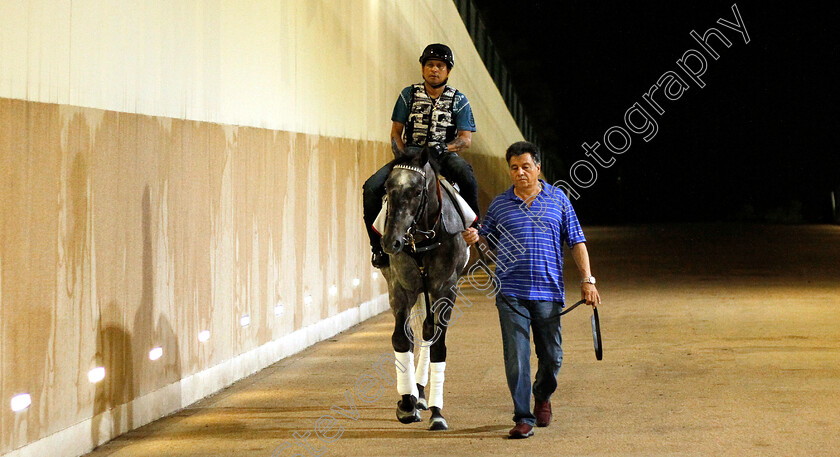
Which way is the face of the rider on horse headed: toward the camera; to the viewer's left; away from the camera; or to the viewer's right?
toward the camera

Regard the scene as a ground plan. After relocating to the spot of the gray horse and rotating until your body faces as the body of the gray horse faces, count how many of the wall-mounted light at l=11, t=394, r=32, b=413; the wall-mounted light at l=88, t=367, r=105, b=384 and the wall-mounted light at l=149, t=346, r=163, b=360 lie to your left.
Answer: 0

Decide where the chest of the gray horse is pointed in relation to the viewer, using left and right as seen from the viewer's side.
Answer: facing the viewer

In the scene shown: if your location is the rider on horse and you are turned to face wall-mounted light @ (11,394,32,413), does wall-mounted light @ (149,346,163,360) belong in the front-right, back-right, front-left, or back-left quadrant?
front-right

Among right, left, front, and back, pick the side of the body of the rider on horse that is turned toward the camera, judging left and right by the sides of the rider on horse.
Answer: front

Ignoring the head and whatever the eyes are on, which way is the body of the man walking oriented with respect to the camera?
toward the camera

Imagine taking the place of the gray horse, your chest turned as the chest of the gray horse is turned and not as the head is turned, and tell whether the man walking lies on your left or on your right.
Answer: on your left

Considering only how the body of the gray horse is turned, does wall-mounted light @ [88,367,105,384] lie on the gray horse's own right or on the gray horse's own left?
on the gray horse's own right

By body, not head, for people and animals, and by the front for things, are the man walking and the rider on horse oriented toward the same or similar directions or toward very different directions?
same or similar directions

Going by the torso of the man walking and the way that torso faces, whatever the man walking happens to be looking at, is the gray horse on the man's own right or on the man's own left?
on the man's own right

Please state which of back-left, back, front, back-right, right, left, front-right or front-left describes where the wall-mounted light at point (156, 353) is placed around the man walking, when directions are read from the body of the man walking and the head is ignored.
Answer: right

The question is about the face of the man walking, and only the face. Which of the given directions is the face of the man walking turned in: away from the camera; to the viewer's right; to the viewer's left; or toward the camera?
toward the camera

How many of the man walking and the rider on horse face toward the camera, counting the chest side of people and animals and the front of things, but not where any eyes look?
2
